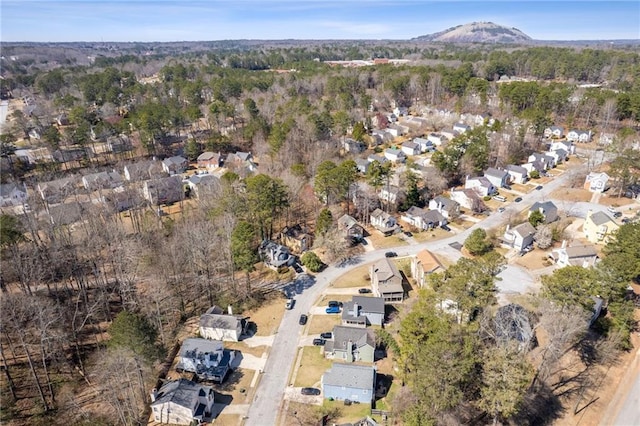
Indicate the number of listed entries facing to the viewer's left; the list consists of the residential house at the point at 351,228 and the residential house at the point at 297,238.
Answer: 0

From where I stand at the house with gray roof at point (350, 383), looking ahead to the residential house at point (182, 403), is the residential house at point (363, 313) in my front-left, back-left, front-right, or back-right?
back-right

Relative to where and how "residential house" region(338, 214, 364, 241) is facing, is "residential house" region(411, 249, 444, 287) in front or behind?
in front

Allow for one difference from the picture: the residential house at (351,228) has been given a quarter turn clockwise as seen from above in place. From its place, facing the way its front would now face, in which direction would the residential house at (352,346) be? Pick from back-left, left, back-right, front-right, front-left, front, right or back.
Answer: front-left

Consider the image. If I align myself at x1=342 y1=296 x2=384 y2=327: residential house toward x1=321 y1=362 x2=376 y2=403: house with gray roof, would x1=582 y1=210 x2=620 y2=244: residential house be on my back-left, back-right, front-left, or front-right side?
back-left

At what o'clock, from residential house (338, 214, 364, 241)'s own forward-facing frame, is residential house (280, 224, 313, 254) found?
residential house (280, 224, 313, 254) is roughly at 4 o'clock from residential house (338, 214, 364, 241).

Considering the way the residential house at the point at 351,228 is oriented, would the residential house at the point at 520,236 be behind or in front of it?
in front

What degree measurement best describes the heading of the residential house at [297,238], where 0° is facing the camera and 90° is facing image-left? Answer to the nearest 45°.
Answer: approximately 315°

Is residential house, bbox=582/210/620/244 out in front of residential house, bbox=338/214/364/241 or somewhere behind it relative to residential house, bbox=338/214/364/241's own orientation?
in front

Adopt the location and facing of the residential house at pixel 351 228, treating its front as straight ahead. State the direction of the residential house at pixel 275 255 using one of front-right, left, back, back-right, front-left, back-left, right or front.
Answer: right

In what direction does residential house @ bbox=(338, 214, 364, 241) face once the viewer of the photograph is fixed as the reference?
facing the viewer and to the right of the viewer

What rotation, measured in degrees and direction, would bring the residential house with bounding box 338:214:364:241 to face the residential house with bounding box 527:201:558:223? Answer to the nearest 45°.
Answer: approximately 45° to its left
